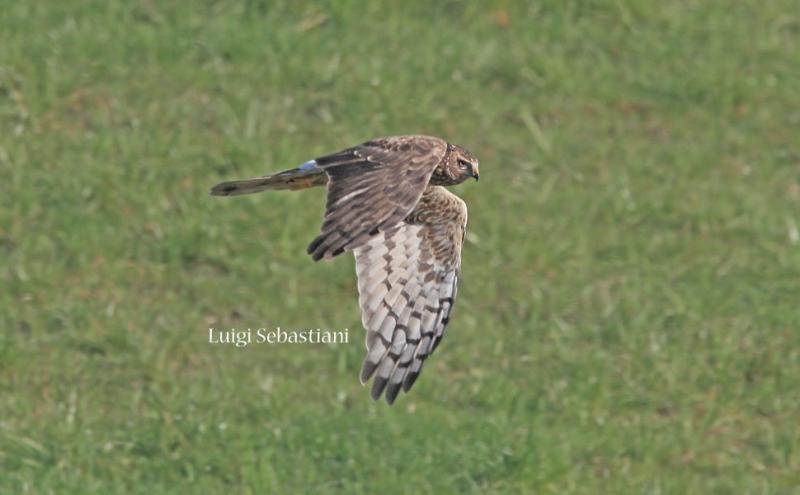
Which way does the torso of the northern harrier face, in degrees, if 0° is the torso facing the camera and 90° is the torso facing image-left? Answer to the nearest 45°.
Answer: approximately 270°
